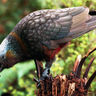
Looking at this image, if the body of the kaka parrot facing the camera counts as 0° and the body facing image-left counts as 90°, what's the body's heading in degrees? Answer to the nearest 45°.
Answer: approximately 90°
